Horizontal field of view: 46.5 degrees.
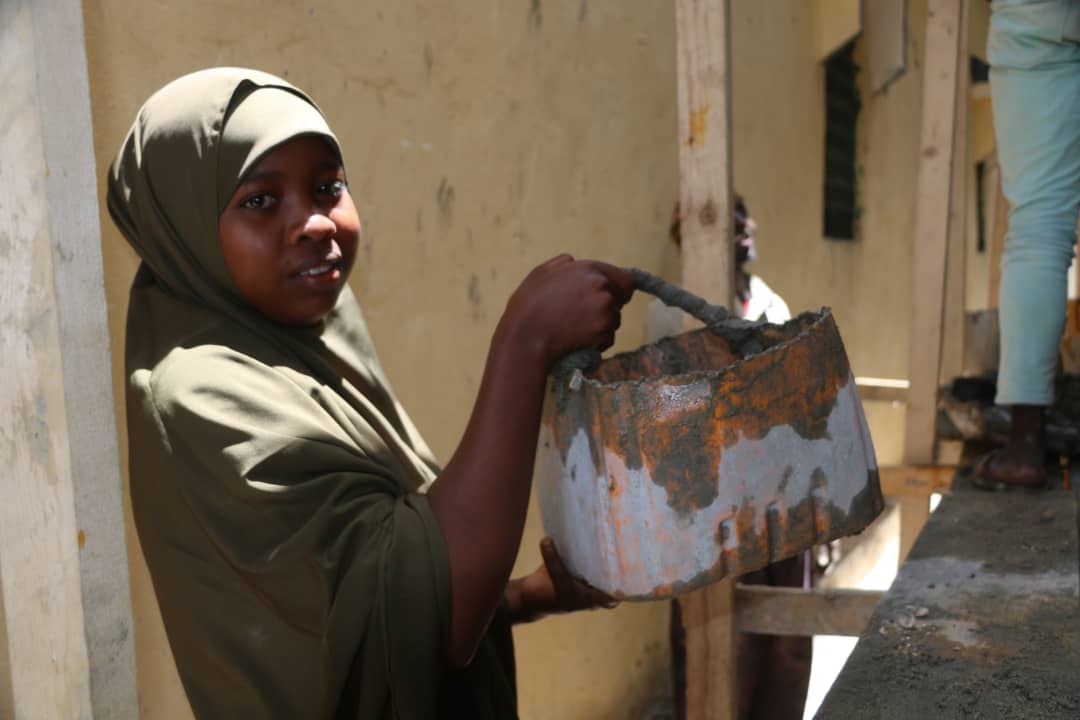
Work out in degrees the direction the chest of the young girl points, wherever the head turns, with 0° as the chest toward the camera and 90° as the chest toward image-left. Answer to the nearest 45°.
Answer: approximately 270°

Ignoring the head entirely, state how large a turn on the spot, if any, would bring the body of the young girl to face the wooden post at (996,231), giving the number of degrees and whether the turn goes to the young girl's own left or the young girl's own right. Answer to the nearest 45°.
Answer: approximately 45° to the young girl's own left

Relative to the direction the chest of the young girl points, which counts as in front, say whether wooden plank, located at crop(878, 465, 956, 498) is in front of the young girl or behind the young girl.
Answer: in front

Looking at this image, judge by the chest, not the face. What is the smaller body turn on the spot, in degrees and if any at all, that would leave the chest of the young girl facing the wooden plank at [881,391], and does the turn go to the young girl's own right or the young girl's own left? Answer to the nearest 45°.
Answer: approximately 45° to the young girl's own left

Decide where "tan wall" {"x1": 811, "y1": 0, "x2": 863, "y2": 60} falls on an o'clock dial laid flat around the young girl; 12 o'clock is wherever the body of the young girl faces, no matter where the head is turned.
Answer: The tan wall is roughly at 10 o'clock from the young girl.

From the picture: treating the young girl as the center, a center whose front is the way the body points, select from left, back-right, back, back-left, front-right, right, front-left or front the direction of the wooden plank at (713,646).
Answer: front-left

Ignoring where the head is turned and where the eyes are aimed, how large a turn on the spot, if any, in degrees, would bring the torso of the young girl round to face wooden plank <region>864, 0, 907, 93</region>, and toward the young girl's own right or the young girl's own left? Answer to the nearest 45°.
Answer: approximately 45° to the young girl's own left

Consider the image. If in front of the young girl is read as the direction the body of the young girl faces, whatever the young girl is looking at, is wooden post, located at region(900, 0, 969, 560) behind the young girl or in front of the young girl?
in front
